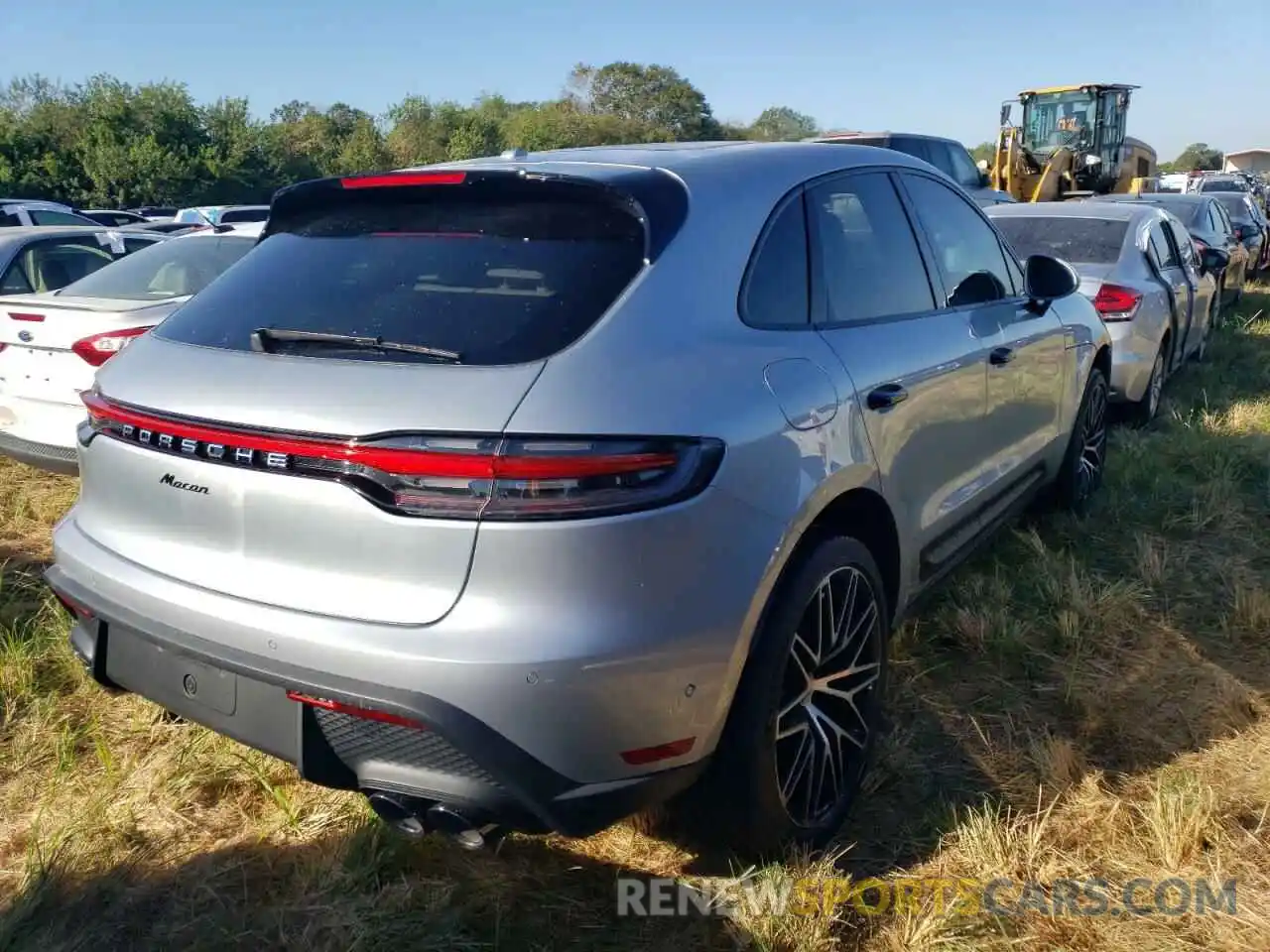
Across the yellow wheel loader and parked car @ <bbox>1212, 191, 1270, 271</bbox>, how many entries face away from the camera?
1

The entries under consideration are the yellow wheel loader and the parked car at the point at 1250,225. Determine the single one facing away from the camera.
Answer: the parked car

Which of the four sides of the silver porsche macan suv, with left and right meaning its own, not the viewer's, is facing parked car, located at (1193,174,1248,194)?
front

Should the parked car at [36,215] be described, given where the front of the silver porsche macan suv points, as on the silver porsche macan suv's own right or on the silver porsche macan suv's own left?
on the silver porsche macan suv's own left

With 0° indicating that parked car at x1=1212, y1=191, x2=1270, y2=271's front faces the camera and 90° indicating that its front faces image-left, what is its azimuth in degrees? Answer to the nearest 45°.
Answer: approximately 180°

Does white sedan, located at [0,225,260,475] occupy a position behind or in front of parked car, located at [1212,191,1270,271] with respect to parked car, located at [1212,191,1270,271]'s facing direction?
behind

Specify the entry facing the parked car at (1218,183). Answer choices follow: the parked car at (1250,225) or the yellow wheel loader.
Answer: the parked car at (1250,225)

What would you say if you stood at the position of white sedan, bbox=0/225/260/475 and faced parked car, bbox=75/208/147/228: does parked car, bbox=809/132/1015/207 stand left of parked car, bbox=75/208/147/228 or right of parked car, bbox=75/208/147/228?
right

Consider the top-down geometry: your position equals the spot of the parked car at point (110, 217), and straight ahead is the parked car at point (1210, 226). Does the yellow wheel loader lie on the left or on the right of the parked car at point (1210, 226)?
left

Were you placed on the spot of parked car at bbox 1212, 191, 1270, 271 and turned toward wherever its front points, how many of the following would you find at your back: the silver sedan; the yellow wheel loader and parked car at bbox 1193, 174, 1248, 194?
1

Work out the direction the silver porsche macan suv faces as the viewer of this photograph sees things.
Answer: facing away from the viewer and to the right of the viewer

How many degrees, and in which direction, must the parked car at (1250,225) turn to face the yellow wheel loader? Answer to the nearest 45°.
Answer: approximately 45° to its left
